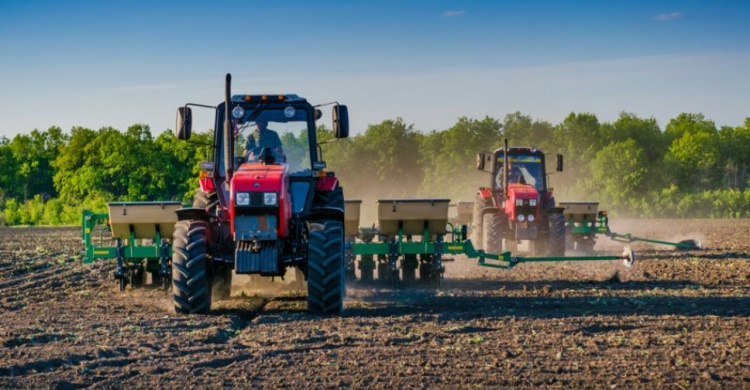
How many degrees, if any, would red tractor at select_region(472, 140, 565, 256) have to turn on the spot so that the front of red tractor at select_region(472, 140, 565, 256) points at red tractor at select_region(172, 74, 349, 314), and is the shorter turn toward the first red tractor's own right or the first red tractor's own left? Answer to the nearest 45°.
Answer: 0° — it already faces it

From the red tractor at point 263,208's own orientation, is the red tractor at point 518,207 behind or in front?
behind

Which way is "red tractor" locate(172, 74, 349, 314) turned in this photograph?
toward the camera

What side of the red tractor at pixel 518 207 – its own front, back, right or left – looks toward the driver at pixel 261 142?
front

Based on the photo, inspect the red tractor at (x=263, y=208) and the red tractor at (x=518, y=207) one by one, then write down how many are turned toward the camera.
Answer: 2
